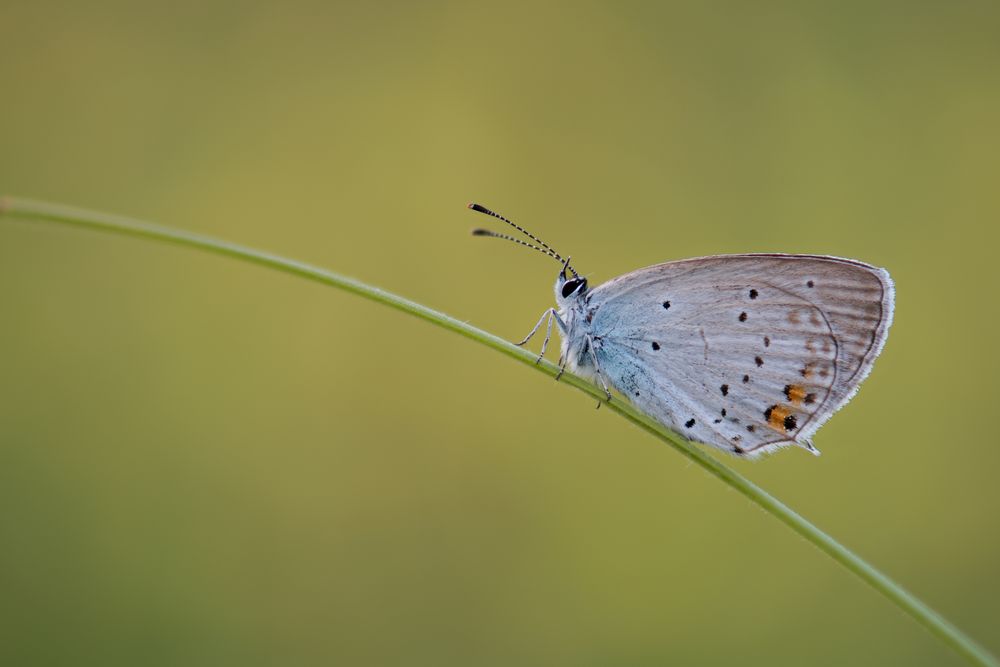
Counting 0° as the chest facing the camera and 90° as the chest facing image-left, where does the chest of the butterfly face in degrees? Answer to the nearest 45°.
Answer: approximately 90°
